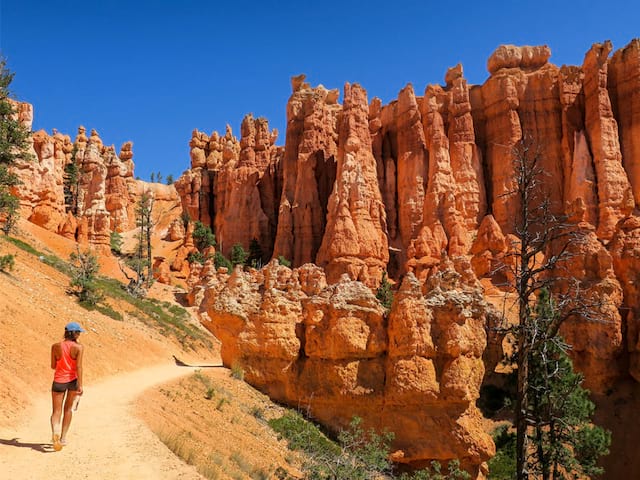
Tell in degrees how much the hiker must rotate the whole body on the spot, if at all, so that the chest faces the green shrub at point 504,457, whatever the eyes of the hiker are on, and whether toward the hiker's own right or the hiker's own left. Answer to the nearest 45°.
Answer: approximately 45° to the hiker's own right

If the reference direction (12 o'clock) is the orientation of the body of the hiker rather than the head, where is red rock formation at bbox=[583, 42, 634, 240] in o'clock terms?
The red rock formation is roughly at 2 o'clock from the hiker.

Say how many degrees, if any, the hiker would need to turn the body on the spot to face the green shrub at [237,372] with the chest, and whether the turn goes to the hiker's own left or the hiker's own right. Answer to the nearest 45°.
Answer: approximately 45° to the hiker's own right

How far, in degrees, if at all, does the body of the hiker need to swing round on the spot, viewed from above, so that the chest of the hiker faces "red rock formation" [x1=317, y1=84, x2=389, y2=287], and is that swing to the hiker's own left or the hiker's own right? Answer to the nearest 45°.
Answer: approximately 45° to the hiker's own right

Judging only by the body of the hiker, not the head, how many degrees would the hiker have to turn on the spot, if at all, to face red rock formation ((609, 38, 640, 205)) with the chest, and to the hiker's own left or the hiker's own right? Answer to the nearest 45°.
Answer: approximately 45° to the hiker's own right

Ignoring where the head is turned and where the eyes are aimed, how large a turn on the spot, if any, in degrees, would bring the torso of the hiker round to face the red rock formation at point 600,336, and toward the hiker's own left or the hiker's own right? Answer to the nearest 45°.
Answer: approximately 45° to the hiker's own right

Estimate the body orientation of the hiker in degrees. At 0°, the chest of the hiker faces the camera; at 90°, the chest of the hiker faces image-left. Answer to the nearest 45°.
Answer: approximately 180°

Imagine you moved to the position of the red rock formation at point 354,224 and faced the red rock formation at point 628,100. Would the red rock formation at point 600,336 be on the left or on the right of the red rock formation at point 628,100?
right

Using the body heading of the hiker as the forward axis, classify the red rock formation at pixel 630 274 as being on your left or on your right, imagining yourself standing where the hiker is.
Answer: on your right
